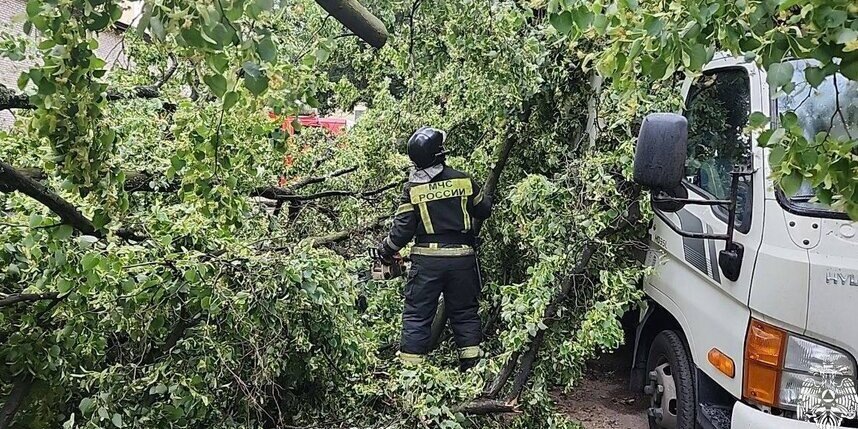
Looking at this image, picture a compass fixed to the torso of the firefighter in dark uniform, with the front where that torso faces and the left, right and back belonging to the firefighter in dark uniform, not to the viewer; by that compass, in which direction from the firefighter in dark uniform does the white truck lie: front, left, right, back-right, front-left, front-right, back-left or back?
back-right

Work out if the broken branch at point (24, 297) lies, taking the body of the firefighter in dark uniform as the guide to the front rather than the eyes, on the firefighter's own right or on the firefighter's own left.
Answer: on the firefighter's own left

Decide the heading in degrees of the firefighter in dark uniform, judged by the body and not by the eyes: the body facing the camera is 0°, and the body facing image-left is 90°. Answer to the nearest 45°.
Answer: approximately 180°

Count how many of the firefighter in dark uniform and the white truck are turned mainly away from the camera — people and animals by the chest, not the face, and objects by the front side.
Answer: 1

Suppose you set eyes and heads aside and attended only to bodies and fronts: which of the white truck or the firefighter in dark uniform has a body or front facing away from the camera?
the firefighter in dark uniform

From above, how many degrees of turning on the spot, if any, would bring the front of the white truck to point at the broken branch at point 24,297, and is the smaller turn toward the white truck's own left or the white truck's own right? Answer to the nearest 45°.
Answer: approximately 90° to the white truck's own right

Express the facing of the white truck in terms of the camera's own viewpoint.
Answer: facing the viewer and to the right of the viewer

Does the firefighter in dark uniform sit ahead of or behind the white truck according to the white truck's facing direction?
behind

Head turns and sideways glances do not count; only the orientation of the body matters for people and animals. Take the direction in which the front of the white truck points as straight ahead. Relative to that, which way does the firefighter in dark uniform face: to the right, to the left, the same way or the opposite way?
the opposite way
